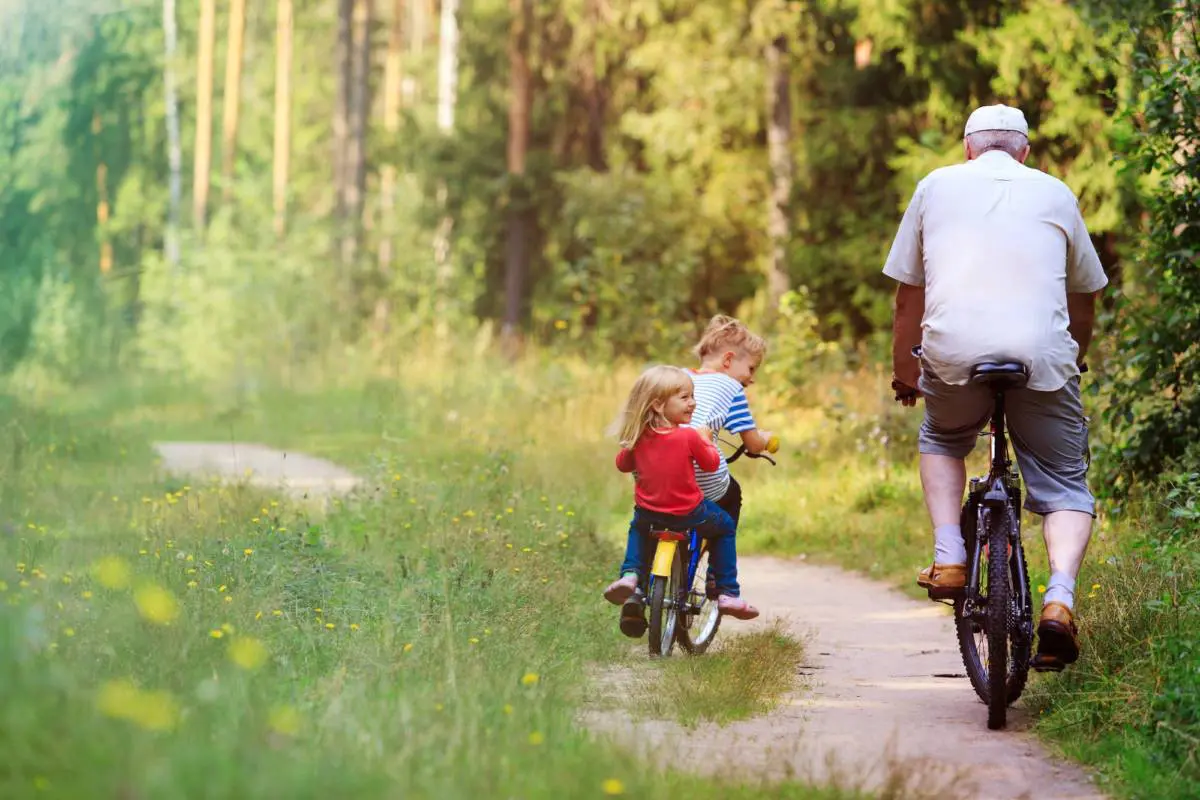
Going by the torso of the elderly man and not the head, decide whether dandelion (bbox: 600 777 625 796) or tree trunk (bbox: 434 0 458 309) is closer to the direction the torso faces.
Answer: the tree trunk

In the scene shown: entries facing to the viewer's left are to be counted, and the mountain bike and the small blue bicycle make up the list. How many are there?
0

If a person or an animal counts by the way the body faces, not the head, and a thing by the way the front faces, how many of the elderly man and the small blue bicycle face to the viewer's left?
0

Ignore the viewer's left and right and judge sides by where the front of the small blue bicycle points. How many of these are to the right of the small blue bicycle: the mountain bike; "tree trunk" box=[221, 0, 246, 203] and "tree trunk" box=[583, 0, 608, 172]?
1

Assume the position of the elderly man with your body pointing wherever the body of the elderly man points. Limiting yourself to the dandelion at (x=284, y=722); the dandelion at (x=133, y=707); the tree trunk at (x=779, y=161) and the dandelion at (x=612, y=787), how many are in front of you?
1

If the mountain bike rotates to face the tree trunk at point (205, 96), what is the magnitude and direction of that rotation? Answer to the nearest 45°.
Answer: approximately 45° to its left

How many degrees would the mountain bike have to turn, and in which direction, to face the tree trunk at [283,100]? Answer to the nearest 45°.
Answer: approximately 45° to its left

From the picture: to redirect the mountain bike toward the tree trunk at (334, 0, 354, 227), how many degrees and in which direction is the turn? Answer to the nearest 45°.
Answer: approximately 45° to its left

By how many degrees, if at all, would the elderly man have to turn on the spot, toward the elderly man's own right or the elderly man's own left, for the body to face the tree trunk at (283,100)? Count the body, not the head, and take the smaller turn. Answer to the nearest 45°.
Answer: approximately 45° to the elderly man's own left

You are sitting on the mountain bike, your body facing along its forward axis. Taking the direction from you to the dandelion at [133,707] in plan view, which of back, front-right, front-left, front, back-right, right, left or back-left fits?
back-left

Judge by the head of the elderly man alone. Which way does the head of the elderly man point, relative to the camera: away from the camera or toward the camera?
away from the camera

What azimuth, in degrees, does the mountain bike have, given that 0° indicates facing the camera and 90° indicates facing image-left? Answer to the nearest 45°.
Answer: approximately 180°

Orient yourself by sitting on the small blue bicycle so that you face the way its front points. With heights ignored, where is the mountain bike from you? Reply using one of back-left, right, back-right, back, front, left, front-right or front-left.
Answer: right

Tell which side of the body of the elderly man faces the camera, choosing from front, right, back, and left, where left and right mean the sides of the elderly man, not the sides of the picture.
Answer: back

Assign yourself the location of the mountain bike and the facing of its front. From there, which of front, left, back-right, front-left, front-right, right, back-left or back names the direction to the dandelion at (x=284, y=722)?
back-left

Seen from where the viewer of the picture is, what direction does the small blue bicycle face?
facing away from the viewer and to the right of the viewer

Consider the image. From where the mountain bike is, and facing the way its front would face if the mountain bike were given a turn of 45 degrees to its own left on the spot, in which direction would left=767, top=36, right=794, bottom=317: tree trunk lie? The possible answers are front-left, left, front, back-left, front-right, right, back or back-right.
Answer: front-right
